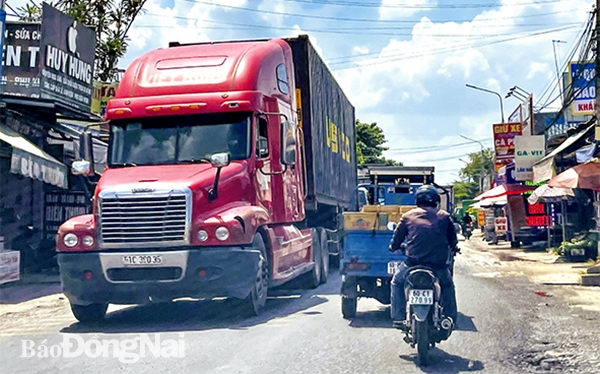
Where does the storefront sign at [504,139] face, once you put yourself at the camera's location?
facing the viewer

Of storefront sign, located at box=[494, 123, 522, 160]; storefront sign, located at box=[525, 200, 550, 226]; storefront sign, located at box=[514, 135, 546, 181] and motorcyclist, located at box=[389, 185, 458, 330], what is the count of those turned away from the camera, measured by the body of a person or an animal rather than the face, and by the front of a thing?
1

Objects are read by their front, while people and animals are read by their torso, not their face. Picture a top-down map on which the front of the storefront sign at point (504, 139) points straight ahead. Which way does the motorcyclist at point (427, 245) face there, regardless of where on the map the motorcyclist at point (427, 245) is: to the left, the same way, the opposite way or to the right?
the opposite way

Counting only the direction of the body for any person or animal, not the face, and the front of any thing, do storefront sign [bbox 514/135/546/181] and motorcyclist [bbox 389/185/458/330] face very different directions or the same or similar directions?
very different directions

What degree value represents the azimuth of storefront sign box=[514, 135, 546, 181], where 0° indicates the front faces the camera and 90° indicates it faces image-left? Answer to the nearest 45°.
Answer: approximately 0°

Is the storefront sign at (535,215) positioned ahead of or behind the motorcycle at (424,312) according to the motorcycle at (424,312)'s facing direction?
ahead

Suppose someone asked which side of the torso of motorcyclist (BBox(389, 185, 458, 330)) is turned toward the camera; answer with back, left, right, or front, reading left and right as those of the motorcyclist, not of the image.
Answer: back

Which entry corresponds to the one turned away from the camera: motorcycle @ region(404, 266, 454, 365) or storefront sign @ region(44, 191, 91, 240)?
the motorcycle

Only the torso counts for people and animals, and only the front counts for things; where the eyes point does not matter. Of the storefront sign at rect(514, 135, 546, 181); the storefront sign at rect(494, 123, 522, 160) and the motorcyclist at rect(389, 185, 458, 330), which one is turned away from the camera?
the motorcyclist

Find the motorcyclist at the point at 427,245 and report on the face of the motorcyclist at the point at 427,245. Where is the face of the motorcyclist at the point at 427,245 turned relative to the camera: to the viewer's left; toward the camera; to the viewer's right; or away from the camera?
away from the camera
